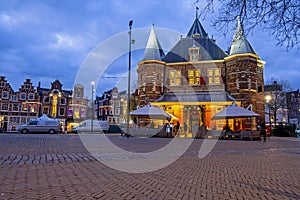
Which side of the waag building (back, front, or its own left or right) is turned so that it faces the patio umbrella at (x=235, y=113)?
front

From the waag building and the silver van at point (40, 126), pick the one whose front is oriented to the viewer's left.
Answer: the silver van

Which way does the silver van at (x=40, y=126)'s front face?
to the viewer's left

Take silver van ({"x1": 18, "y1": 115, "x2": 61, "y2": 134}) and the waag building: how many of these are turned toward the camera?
1

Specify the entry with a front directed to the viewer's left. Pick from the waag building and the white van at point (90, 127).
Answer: the white van

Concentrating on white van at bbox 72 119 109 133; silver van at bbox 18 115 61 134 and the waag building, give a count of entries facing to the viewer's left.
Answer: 2

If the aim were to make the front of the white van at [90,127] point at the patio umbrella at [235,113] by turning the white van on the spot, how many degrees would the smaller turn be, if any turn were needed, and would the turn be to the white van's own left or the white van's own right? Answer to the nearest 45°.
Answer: approximately 135° to the white van's own left

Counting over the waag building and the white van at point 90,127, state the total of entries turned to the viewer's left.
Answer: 1

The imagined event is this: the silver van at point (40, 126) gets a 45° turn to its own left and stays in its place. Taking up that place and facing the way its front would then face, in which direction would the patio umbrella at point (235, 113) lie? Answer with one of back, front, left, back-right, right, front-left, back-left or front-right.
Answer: left

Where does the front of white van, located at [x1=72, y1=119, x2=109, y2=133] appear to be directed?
to the viewer's left

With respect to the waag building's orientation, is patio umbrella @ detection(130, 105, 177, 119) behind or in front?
in front
